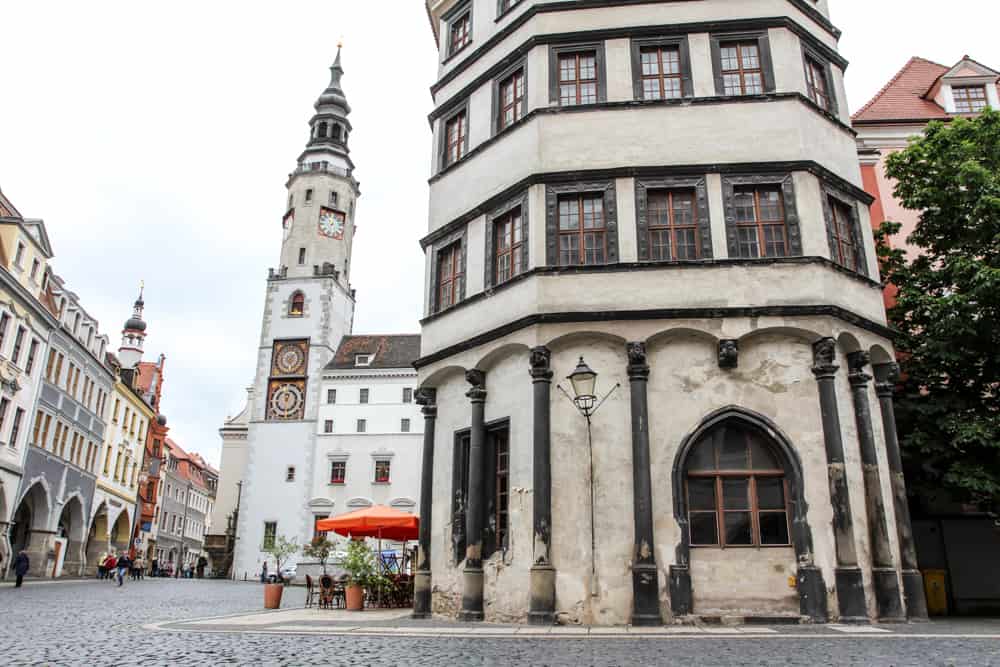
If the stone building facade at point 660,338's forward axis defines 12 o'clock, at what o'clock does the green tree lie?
The green tree is roughly at 8 o'clock from the stone building facade.

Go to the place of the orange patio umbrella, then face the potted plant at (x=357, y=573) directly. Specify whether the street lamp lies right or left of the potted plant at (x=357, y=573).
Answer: left

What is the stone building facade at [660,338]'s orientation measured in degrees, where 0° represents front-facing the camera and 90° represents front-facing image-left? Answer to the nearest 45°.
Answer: approximately 0°

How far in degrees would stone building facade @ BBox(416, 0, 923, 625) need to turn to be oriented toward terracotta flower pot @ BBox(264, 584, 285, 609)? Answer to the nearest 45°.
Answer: approximately 90° to its right

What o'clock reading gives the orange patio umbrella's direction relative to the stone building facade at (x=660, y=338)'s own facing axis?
The orange patio umbrella is roughly at 4 o'clock from the stone building facade.

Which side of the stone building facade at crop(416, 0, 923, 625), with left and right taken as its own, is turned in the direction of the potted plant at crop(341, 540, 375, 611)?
right
